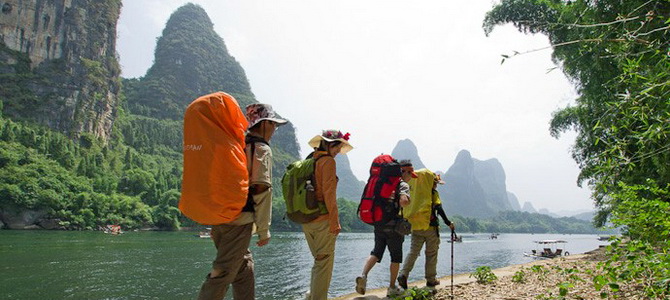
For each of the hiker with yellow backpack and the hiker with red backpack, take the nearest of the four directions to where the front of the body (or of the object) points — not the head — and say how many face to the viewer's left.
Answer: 0

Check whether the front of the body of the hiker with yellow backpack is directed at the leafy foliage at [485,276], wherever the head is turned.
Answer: yes

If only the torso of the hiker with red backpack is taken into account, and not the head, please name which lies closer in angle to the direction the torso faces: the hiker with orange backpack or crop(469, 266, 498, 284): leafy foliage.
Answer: the leafy foliage

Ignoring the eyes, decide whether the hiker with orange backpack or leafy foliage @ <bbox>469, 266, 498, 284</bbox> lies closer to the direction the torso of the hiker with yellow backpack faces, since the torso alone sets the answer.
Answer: the leafy foliage

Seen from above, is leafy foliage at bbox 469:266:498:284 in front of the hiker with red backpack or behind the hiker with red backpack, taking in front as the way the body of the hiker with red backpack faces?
in front

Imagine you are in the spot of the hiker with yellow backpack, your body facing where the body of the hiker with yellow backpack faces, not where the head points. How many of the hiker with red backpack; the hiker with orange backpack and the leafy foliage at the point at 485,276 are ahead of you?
1

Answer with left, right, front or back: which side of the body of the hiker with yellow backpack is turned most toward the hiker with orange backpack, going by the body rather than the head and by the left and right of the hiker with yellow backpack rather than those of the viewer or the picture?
back

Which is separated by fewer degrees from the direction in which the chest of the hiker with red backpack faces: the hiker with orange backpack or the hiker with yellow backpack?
the hiker with yellow backpack

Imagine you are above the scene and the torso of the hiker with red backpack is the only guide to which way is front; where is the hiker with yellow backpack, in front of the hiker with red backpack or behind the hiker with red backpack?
in front

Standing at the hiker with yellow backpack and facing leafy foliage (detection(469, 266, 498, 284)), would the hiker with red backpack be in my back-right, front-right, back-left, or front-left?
back-right

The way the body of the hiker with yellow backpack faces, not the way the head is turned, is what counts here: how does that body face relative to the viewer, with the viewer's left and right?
facing away from the viewer and to the right of the viewer

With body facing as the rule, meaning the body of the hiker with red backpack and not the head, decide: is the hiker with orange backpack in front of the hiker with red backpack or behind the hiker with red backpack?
behind

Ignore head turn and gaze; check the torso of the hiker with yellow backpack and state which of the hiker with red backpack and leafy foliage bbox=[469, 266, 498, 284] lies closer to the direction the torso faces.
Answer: the leafy foliage

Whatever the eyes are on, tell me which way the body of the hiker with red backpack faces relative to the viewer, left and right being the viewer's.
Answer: facing away from the viewer and to the right of the viewer
